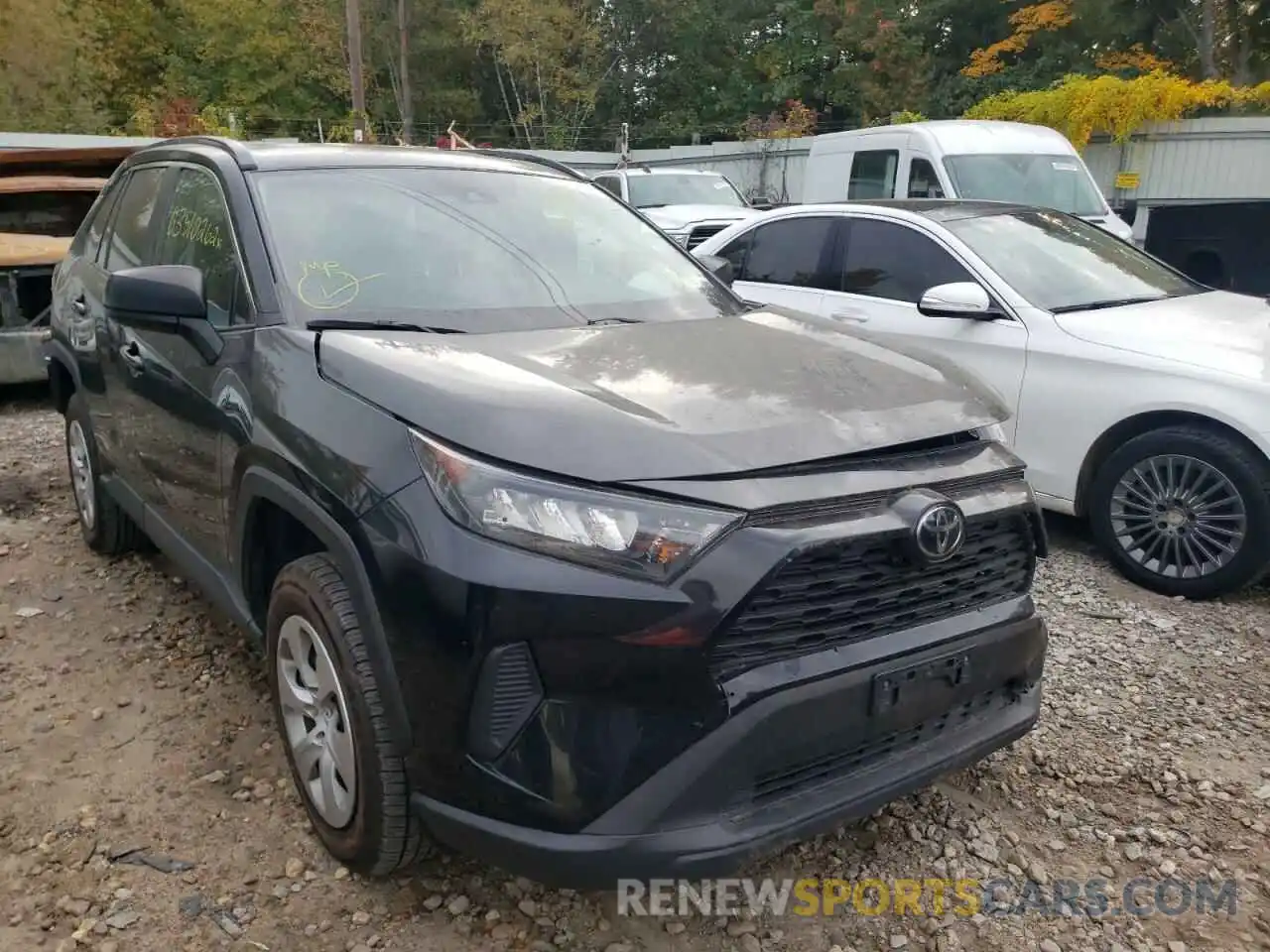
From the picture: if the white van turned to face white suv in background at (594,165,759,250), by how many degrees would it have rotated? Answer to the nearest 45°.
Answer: approximately 180°

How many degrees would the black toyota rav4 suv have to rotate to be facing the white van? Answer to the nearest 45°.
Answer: approximately 90° to its left

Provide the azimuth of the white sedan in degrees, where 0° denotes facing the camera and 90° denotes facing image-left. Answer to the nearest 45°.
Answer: approximately 315°

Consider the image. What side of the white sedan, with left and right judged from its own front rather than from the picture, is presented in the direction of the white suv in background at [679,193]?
back

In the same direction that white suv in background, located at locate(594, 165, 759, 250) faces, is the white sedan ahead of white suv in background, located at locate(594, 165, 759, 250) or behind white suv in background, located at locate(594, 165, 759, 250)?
ahead

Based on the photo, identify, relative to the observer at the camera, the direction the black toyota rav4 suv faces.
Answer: facing the viewer and to the right of the viewer

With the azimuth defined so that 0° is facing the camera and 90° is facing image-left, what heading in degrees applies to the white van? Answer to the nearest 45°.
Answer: approximately 315°

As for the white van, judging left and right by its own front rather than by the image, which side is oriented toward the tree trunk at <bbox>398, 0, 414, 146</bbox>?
back

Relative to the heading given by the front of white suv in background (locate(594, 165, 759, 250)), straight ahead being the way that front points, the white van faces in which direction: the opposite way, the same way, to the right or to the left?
the same way

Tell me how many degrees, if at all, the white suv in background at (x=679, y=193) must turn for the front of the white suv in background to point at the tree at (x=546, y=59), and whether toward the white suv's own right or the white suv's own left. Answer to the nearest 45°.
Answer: approximately 135° to the white suv's own left
